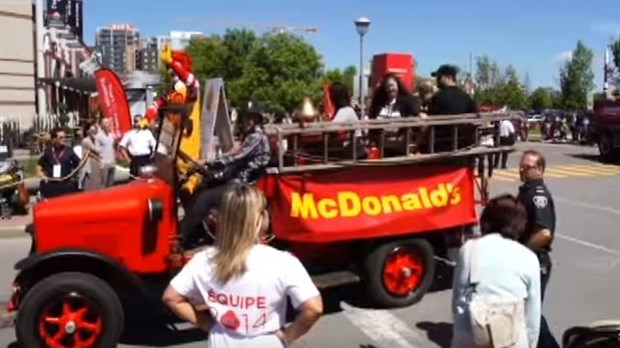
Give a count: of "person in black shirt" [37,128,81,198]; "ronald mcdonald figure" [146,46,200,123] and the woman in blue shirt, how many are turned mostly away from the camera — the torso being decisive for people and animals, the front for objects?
1

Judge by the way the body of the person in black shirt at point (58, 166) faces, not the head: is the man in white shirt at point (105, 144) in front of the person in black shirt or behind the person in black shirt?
behind

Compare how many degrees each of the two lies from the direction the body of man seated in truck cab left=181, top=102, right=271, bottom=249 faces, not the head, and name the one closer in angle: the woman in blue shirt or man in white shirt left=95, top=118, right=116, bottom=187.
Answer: the man in white shirt

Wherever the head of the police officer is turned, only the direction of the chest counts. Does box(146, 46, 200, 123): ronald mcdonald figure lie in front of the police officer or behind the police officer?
in front

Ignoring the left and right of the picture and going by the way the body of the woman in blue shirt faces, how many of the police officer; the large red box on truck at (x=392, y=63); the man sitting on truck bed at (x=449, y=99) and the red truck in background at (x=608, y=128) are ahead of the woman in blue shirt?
4

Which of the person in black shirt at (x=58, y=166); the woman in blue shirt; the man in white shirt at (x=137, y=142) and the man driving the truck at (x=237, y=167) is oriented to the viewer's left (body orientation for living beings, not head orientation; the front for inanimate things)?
the man driving the truck

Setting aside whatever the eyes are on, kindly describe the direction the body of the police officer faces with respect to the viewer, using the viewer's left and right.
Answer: facing to the left of the viewer

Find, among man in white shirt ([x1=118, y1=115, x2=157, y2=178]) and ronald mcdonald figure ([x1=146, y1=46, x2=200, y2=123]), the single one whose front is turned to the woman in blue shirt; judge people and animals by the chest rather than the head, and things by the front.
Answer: the man in white shirt

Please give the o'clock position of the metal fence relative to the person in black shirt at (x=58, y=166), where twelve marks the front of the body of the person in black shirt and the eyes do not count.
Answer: The metal fence is roughly at 6 o'clock from the person in black shirt.

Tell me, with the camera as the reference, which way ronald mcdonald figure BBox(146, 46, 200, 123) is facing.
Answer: facing to the left of the viewer
